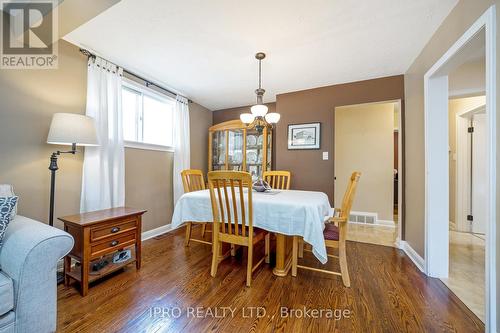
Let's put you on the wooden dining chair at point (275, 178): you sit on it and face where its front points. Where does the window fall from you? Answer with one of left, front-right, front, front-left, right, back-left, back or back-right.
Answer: right

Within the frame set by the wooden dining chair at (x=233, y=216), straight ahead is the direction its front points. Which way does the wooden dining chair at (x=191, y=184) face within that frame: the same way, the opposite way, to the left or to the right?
to the right

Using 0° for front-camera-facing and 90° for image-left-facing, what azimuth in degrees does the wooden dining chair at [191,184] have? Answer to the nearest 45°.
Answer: approximately 315°

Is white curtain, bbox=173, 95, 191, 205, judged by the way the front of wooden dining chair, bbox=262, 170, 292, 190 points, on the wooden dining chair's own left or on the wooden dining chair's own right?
on the wooden dining chair's own right

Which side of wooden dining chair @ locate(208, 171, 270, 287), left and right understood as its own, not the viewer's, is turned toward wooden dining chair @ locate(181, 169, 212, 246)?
left

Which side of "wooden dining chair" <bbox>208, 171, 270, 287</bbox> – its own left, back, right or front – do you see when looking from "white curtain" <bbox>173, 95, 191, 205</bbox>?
left

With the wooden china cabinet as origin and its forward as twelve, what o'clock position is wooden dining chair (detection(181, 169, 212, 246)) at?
The wooden dining chair is roughly at 1 o'clock from the wooden china cabinet.

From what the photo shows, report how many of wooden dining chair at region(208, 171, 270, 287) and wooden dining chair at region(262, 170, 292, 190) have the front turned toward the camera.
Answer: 1

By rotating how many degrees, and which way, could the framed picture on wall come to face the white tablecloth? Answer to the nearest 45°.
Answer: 0° — it already faces it

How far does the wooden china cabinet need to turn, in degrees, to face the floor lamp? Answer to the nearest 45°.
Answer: approximately 45° to its right

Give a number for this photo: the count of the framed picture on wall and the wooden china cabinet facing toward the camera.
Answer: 2

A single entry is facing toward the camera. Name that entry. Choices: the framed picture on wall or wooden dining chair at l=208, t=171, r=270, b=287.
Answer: the framed picture on wall

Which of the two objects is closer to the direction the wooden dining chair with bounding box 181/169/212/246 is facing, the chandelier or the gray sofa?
the chandelier

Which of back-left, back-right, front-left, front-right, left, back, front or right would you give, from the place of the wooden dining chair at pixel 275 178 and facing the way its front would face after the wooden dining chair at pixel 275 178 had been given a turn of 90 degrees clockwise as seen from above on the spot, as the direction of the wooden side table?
front-left

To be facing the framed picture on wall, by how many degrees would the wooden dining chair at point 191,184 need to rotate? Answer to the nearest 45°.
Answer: approximately 45° to its left

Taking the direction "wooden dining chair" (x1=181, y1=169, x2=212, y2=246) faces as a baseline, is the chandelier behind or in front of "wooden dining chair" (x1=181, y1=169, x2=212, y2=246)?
in front

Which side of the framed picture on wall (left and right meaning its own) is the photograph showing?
front
